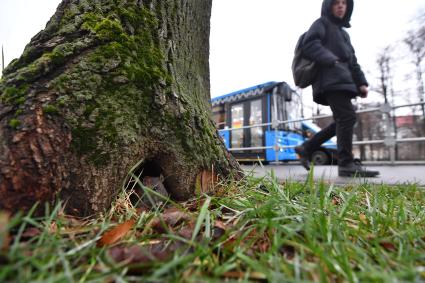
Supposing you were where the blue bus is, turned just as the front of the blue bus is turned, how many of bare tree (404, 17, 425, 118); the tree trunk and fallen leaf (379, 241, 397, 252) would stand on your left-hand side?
1

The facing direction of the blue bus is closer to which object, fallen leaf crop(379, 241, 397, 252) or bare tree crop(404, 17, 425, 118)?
the fallen leaf

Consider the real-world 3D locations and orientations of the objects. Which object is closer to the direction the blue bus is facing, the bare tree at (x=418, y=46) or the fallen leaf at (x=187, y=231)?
the fallen leaf

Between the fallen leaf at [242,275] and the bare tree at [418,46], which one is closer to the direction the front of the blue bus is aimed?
the fallen leaf

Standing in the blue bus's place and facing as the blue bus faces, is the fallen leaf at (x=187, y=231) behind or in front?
in front

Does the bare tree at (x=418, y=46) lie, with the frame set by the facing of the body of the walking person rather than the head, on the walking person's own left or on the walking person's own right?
on the walking person's own left

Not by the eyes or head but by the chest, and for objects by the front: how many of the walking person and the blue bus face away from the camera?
0
